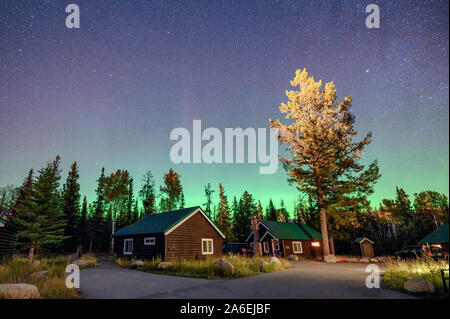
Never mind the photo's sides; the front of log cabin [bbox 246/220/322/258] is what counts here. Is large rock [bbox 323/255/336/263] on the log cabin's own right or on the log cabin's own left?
on the log cabin's own left

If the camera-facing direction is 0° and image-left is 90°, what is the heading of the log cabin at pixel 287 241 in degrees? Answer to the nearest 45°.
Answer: approximately 45°

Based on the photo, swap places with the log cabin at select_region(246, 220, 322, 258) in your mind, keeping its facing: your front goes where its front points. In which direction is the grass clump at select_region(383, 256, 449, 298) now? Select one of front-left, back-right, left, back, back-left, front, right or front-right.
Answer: front-left

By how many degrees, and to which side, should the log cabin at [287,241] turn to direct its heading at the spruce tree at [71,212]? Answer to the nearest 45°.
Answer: approximately 45° to its right

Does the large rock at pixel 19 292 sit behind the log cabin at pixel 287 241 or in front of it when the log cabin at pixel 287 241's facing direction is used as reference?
in front

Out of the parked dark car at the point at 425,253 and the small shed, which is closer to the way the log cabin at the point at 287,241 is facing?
the parked dark car

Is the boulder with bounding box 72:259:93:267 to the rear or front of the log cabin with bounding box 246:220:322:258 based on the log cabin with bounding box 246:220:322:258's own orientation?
to the front

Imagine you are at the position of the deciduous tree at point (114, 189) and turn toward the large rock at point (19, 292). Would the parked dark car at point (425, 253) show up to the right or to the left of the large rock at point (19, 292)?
left

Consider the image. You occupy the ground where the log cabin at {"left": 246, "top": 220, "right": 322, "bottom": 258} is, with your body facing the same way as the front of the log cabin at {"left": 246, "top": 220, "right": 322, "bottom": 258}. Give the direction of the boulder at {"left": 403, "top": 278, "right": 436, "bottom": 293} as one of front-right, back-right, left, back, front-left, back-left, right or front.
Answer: front-left
